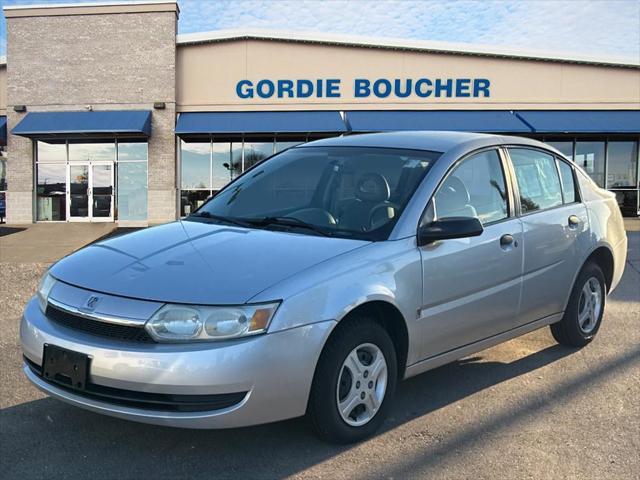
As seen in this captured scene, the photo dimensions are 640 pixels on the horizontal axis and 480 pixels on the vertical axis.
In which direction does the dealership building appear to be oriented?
toward the camera

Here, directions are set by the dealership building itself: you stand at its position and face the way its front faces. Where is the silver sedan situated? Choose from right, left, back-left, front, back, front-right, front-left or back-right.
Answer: front

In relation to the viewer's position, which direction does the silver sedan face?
facing the viewer and to the left of the viewer

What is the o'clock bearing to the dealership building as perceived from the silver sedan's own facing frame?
The dealership building is roughly at 4 o'clock from the silver sedan.

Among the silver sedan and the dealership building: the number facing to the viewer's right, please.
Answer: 0
